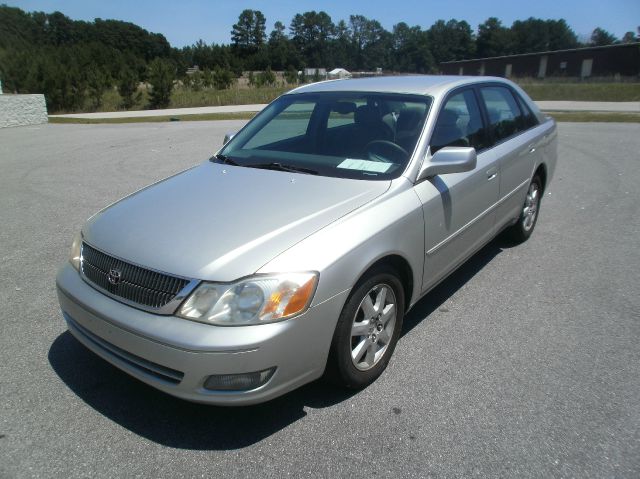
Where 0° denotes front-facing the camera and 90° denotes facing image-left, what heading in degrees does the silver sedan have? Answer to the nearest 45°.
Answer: approximately 45°

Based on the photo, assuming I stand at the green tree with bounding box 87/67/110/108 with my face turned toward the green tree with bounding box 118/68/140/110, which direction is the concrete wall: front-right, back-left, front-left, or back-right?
back-right

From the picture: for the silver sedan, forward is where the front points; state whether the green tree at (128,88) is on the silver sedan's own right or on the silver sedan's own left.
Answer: on the silver sedan's own right

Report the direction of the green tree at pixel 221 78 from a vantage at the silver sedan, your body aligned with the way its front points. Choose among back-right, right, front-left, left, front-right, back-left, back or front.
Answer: back-right

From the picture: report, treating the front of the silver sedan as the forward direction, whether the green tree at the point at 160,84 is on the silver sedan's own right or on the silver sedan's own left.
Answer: on the silver sedan's own right

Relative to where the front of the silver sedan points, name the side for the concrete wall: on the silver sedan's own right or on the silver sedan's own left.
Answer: on the silver sedan's own right

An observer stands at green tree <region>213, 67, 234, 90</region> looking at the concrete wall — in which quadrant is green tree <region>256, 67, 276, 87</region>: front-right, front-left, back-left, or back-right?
back-left

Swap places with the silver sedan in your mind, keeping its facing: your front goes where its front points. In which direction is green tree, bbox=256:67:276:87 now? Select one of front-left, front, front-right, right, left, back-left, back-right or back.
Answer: back-right
